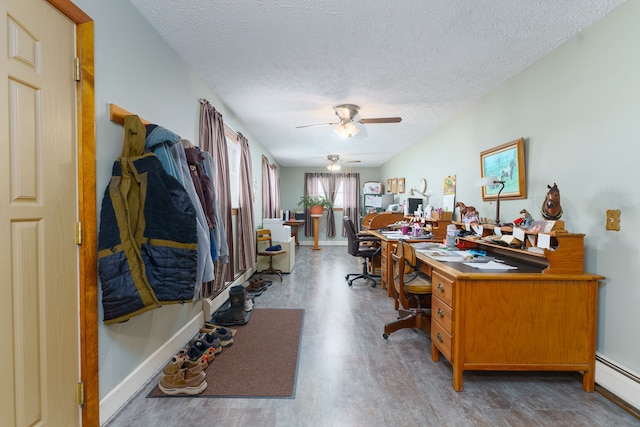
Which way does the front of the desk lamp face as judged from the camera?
facing to the left of the viewer

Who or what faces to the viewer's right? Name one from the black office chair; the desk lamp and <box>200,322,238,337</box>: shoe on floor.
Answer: the black office chair

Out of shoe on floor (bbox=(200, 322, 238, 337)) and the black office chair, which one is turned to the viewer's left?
the shoe on floor

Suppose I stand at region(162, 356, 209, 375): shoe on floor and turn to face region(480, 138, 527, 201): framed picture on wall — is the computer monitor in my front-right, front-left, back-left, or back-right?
front-left

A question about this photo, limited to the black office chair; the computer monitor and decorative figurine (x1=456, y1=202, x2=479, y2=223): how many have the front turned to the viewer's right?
1

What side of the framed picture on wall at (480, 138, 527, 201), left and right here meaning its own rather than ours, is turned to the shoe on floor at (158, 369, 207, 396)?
front

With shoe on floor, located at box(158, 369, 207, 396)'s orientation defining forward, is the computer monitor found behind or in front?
behind

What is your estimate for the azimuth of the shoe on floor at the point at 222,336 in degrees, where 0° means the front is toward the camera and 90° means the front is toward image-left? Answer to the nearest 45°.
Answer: approximately 90°
